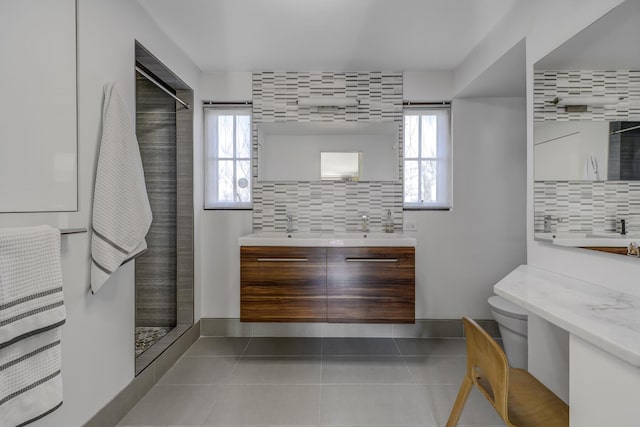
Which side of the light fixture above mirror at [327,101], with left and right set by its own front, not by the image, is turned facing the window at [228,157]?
right

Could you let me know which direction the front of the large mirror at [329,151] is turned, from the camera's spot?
facing the viewer

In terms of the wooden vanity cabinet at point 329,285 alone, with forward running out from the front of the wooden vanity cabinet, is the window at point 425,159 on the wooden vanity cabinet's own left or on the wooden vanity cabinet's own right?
on the wooden vanity cabinet's own left

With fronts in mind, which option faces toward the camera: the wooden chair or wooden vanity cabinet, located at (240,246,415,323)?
the wooden vanity cabinet

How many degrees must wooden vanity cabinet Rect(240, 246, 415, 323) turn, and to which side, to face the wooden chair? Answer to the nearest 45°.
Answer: approximately 45° to its left

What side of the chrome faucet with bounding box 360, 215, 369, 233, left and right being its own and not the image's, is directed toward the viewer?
front

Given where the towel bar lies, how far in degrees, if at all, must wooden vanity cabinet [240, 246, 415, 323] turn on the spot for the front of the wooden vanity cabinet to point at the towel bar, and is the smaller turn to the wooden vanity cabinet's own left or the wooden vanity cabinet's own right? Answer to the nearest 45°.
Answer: approximately 45° to the wooden vanity cabinet's own right

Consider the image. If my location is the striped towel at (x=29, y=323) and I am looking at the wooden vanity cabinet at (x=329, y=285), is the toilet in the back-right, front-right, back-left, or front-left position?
front-right

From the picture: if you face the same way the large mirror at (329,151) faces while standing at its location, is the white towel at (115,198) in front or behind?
in front

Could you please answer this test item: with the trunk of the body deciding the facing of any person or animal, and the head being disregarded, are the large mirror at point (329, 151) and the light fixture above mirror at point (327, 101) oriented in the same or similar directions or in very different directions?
same or similar directions

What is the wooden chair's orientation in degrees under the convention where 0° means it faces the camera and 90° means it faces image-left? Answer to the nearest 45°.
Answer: approximately 225°

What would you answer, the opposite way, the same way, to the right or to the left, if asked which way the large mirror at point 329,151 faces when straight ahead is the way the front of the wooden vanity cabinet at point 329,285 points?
the same way

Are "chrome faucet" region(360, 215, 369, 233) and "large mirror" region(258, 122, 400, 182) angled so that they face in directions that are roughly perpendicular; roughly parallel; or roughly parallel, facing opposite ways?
roughly parallel

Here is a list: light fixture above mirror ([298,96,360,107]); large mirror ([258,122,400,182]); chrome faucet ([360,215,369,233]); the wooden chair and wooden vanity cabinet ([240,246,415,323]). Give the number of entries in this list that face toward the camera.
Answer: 4

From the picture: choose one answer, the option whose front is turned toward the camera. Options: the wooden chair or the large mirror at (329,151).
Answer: the large mirror

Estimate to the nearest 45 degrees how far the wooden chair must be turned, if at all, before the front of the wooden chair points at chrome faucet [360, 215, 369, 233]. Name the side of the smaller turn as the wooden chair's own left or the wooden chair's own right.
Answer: approximately 90° to the wooden chair's own left

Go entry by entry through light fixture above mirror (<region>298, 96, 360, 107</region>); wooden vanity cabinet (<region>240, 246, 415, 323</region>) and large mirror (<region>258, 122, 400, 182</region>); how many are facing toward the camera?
3

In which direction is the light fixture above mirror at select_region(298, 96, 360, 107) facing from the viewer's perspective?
toward the camera
